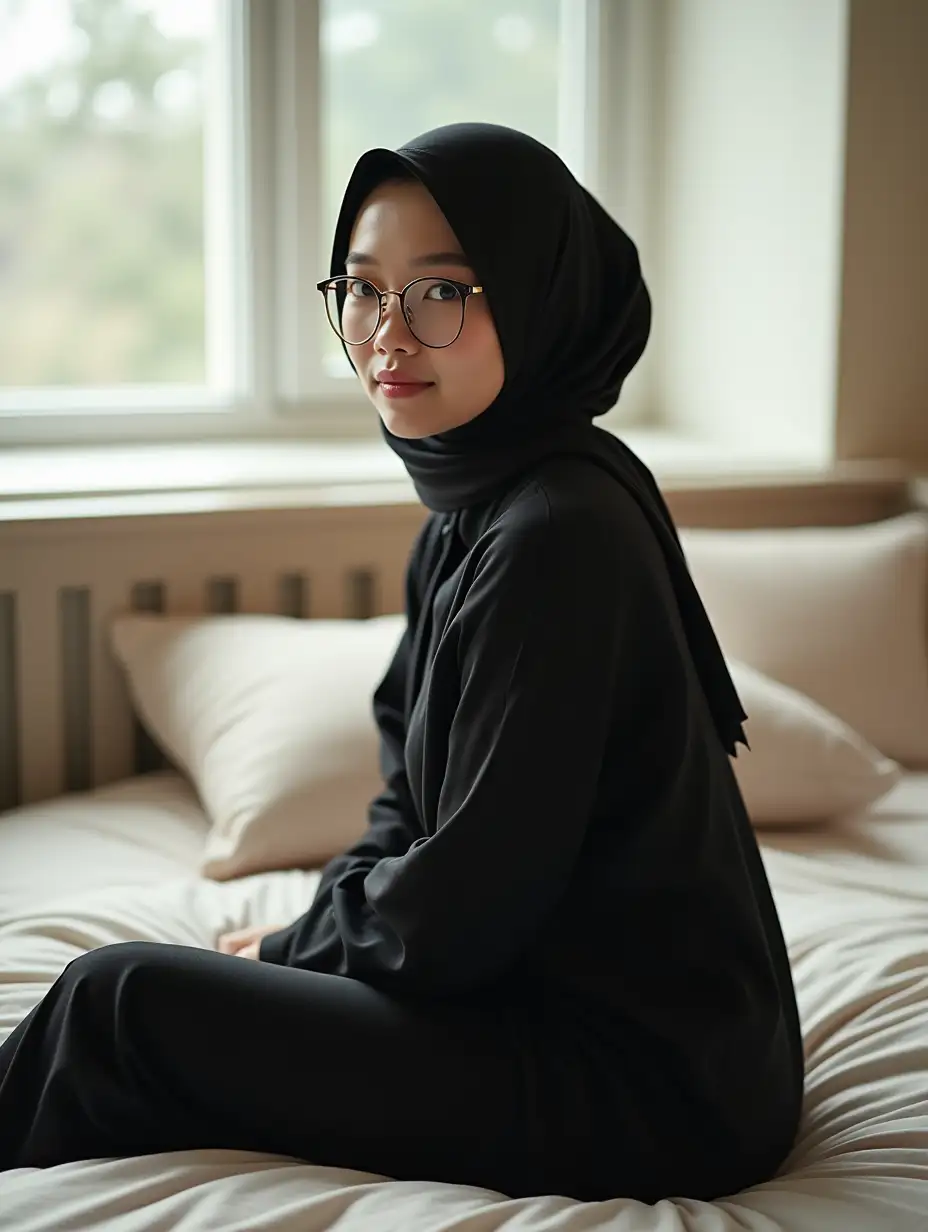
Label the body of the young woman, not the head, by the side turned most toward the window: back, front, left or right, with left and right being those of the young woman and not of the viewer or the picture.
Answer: right

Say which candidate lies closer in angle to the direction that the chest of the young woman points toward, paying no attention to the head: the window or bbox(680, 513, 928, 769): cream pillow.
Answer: the window

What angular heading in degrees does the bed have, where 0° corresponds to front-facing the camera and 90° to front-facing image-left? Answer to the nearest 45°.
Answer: approximately 0°

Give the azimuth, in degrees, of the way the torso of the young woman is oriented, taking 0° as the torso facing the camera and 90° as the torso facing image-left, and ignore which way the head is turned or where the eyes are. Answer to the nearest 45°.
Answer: approximately 90°

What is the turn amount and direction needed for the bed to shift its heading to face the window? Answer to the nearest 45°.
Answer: approximately 180°

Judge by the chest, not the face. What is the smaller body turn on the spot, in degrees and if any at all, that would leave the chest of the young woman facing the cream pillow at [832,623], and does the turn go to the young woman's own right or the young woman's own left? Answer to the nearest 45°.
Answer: approximately 135° to the young woman's own right
